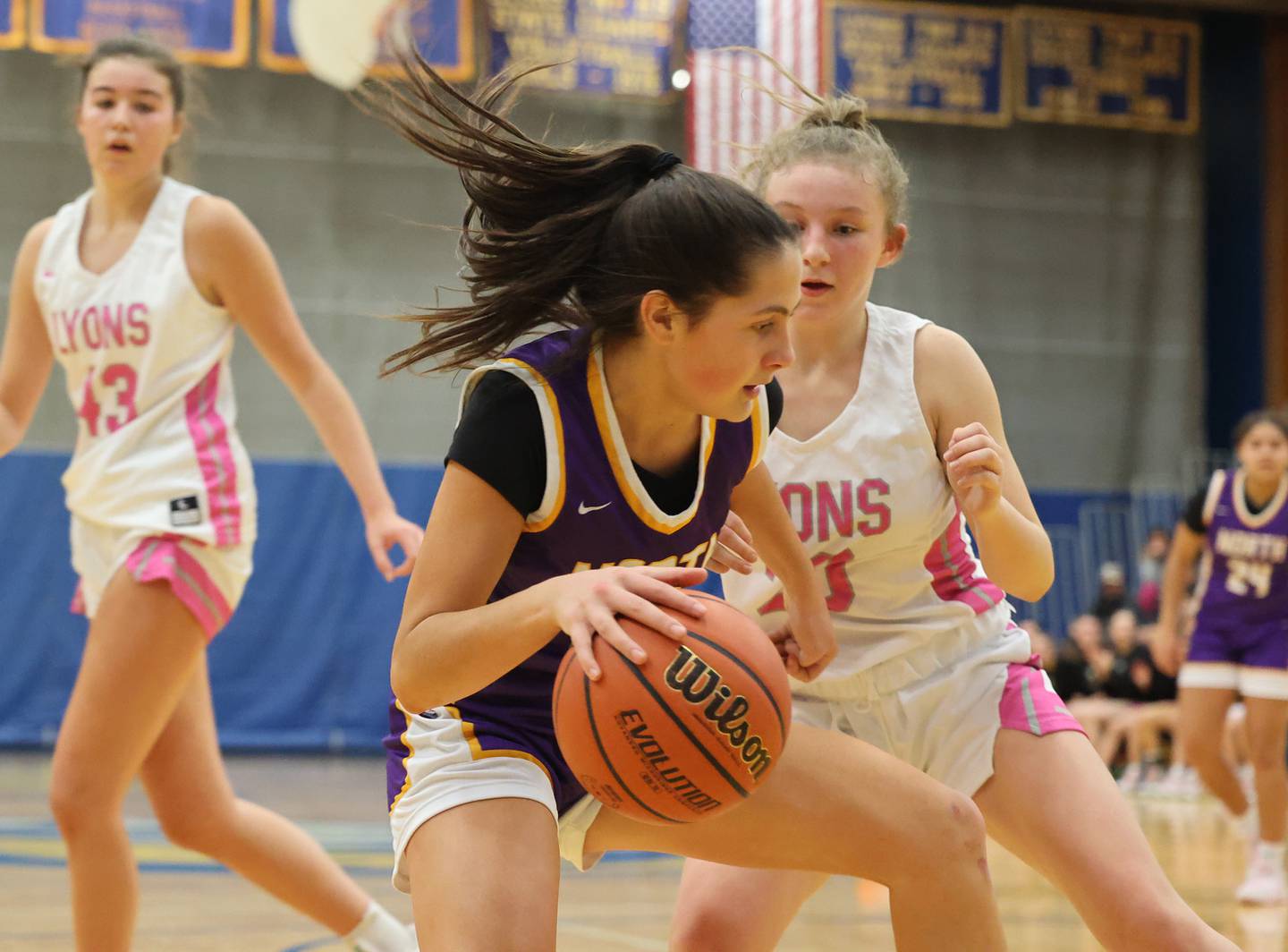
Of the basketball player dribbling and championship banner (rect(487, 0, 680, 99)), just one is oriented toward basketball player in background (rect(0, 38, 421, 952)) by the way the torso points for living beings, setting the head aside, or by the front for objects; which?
the championship banner

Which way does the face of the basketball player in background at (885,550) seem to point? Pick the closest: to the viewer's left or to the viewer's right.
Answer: to the viewer's left

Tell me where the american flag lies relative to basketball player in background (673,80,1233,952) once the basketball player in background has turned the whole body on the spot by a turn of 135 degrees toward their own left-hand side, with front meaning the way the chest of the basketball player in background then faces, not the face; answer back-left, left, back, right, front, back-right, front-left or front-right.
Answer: left

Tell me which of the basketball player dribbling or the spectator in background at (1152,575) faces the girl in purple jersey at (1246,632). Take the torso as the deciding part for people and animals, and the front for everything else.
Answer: the spectator in background

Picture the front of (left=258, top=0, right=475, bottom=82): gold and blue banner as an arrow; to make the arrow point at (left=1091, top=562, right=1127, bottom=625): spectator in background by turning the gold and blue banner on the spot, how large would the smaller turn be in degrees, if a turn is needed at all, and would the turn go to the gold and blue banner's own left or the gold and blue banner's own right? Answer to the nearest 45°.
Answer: approximately 45° to the gold and blue banner's own left

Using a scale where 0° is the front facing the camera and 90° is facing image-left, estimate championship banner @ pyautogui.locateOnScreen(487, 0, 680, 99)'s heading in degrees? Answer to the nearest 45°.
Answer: approximately 0°

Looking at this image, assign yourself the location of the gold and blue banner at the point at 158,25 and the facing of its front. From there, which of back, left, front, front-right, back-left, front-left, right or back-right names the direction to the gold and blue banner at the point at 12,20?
right

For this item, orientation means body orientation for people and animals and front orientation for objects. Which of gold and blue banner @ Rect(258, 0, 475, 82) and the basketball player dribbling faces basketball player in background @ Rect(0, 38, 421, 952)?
the gold and blue banner

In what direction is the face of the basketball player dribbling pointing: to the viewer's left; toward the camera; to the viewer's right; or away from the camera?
to the viewer's right

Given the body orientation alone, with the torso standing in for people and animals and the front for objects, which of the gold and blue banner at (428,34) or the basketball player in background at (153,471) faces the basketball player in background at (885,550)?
the gold and blue banner
